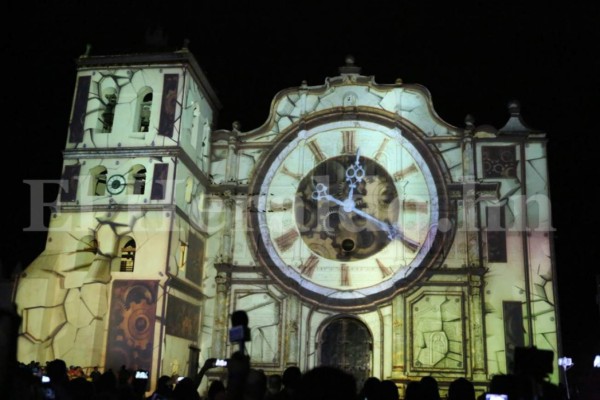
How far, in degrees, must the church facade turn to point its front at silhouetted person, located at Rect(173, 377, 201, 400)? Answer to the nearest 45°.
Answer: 0° — it already faces them

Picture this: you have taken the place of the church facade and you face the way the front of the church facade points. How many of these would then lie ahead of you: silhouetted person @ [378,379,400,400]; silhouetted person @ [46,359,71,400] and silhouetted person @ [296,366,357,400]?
3

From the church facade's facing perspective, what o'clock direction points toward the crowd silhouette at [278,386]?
The crowd silhouette is roughly at 12 o'clock from the church facade.

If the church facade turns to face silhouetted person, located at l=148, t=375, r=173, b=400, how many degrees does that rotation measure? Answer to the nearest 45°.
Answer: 0° — it already faces them

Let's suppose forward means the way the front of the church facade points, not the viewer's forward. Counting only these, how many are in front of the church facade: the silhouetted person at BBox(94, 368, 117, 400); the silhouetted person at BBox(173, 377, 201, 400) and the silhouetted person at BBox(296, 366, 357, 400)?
3

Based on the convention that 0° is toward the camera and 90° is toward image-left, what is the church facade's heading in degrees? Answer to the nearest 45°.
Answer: approximately 0°

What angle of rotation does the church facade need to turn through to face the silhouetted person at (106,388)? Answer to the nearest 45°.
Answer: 0° — it already faces them

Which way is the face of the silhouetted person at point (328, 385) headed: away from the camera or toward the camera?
away from the camera

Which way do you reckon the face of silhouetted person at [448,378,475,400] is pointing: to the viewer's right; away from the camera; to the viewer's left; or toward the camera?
away from the camera

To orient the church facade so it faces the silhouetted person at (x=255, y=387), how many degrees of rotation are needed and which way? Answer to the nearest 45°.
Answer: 0° — it already faces them
